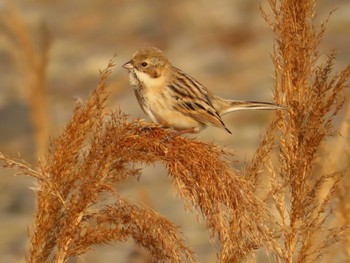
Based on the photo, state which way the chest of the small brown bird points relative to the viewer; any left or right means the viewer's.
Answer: facing to the left of the viewer
